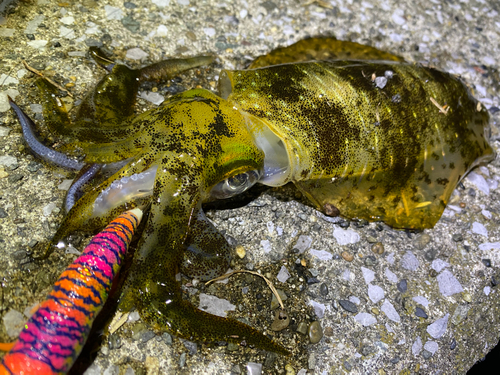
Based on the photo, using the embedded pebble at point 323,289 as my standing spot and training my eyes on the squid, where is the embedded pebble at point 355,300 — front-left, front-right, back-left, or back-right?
back-right

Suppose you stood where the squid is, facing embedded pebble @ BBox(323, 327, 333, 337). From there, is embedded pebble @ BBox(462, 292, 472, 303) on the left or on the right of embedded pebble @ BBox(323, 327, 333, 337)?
left

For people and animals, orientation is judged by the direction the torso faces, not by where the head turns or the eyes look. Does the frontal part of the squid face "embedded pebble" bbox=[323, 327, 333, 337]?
no

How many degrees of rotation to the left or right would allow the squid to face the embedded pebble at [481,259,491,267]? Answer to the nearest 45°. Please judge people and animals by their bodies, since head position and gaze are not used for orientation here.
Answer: approximately 180°

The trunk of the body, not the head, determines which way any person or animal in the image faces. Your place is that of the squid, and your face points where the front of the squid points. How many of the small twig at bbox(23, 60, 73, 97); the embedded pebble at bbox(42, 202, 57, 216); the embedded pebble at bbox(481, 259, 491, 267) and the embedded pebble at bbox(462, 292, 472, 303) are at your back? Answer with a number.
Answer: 2

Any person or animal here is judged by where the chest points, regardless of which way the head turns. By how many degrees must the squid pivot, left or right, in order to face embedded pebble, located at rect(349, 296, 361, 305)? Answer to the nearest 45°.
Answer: approximately 135° to its left

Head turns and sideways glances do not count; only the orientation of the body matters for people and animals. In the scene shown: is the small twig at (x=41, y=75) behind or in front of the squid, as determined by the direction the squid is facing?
in front

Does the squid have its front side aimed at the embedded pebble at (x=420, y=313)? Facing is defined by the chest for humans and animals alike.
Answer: no

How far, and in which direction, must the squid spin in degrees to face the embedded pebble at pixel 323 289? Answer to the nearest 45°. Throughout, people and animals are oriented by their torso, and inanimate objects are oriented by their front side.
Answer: approximately 135° to its left

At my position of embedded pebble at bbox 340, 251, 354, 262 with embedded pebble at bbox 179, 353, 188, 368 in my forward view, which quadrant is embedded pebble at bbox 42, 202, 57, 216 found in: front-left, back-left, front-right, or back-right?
front-right

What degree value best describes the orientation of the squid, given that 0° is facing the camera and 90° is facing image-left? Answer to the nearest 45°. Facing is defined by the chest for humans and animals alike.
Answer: approximately 90°

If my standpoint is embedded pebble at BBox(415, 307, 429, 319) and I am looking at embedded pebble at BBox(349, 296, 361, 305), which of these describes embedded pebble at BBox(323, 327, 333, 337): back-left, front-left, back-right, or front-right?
front-left
